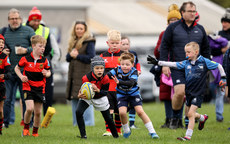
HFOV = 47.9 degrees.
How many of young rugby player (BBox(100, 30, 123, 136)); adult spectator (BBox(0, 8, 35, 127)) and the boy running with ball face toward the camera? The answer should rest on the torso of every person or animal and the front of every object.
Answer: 3

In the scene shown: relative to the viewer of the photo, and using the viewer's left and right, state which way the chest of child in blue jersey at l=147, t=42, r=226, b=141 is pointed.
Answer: facing the viewer and to the left of the viewer

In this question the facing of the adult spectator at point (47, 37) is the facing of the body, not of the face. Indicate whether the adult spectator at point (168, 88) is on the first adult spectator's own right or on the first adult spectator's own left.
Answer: on the first adult spectator's own left

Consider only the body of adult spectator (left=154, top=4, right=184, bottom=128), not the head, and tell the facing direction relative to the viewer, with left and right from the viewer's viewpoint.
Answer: facing the viewer

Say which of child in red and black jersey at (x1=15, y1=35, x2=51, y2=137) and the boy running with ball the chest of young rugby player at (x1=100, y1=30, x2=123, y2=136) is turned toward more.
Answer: the boy running with ball

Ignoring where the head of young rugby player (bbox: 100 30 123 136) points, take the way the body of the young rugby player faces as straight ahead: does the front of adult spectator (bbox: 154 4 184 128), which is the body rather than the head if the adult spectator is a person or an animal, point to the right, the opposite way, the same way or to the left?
the same way

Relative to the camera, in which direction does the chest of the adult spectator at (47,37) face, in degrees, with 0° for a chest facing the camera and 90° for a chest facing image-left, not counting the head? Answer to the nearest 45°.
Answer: approximately 45°

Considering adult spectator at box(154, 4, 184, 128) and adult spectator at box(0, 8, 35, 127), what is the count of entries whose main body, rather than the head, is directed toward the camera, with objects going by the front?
2

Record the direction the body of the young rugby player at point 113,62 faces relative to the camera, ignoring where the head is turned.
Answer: toward the camera

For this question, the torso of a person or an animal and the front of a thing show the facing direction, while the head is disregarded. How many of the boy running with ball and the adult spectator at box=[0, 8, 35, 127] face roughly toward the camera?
2

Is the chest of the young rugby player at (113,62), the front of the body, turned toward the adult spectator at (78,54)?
no

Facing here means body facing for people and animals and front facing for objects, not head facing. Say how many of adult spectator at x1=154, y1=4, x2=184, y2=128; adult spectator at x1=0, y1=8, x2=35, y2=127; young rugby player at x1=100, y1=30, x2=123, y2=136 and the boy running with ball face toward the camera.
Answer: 4

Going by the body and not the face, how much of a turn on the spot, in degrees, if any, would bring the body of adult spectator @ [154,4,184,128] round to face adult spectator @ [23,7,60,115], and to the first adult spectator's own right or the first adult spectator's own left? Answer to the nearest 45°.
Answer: approximately 90° to the first adult spectator's own right

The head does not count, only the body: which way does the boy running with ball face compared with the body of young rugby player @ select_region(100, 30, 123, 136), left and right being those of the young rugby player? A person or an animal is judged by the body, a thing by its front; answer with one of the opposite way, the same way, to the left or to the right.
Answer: the same way

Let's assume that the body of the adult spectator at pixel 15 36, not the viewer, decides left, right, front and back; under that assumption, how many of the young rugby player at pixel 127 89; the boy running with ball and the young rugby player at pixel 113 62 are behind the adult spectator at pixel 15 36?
0
